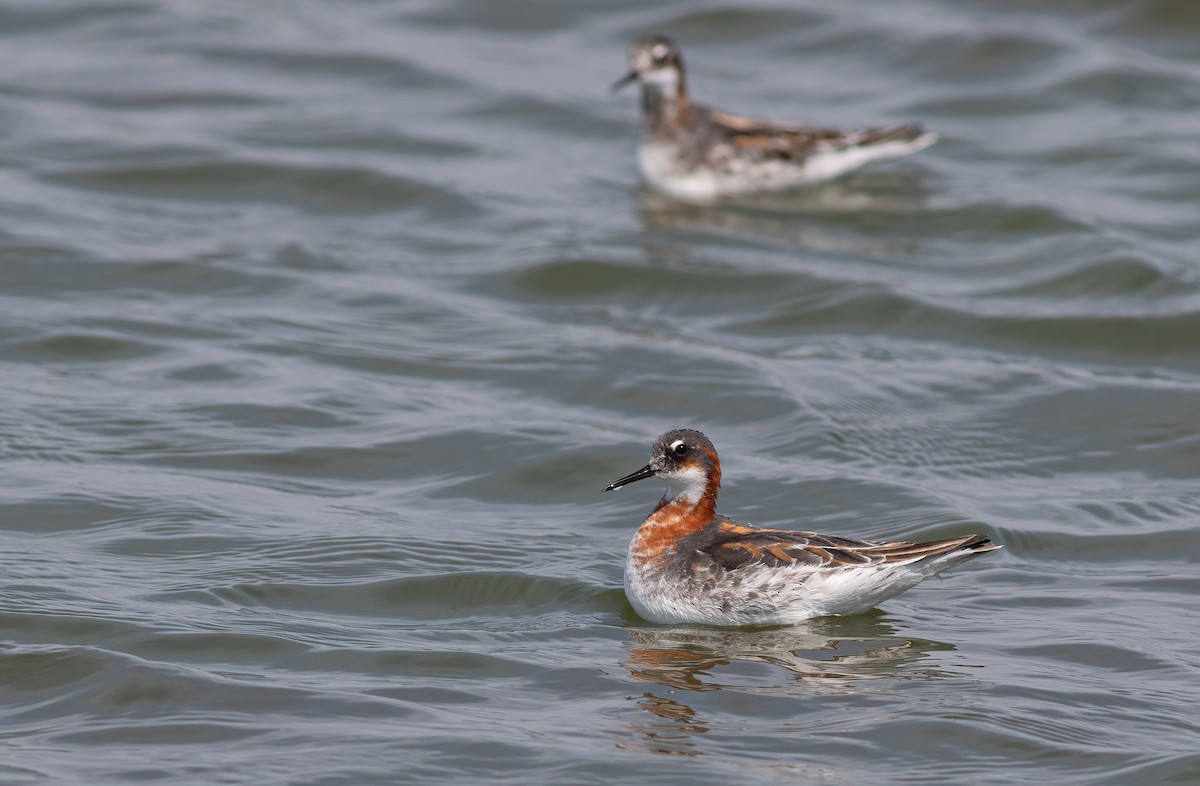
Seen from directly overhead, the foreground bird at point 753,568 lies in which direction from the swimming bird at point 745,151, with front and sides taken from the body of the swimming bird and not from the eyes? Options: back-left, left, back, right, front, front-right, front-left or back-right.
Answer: left

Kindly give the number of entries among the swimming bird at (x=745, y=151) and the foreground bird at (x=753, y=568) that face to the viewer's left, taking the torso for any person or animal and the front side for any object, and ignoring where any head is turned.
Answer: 2

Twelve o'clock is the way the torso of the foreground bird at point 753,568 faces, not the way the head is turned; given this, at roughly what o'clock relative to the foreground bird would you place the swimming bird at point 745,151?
The swimming bird is roughly at 3 o'clock from the foreground bird.

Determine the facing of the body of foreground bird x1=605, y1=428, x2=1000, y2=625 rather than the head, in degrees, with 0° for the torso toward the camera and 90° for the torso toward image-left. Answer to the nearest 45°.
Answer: approximately 90°

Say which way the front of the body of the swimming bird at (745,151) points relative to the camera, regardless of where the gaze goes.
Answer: to the viewer's left
